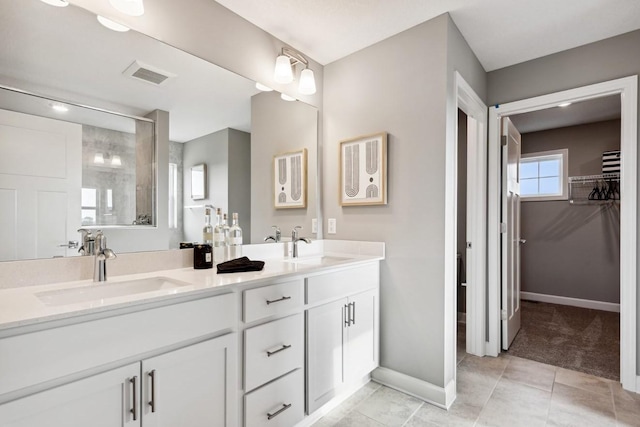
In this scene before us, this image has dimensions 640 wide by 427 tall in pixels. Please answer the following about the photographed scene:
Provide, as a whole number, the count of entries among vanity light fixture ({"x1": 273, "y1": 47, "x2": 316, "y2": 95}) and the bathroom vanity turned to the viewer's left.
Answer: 0

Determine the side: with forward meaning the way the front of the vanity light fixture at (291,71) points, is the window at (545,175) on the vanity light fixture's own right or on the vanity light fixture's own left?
on the vanity light fixture's own left

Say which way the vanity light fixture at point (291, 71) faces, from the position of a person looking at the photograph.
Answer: facing the viewer and to the right of the viewer

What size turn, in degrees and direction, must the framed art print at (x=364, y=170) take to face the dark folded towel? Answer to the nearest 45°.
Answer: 0° — it already faces it

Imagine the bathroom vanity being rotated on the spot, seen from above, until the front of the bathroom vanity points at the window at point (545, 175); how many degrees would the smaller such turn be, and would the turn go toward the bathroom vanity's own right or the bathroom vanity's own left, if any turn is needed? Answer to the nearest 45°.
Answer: approximately 45° to the bathroom vanity's own left

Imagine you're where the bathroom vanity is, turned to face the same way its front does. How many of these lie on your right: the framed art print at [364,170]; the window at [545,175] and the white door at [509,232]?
0

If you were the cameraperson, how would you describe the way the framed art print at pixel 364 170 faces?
facing the viewer and to the left of the viewer

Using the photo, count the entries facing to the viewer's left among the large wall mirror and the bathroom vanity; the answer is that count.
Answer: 0

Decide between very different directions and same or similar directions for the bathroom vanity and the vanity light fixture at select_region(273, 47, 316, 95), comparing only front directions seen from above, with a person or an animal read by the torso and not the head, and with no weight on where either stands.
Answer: same or similar directions

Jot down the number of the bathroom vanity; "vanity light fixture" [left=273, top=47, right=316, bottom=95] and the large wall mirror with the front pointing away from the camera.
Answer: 0

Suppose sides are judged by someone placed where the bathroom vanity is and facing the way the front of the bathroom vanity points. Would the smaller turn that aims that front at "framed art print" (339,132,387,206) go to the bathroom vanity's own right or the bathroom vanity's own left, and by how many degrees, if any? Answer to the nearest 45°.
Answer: approximately 90° to the bathroom vanity's own left

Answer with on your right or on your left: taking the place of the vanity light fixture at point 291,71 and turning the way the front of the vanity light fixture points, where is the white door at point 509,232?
on your left

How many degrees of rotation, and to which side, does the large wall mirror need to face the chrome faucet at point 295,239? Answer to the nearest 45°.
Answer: approximately 45° to its left
